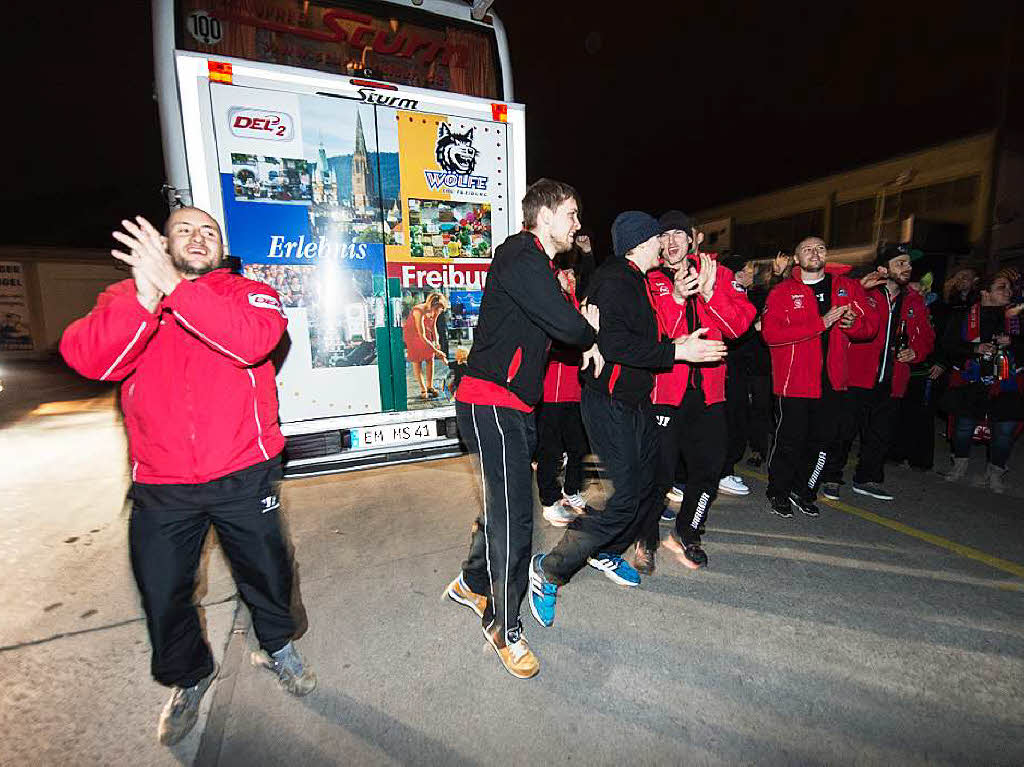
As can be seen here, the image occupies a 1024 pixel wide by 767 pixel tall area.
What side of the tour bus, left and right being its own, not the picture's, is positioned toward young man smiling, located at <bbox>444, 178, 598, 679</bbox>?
back

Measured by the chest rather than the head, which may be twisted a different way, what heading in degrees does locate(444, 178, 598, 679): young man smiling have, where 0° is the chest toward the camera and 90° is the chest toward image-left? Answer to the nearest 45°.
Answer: approximately 270°

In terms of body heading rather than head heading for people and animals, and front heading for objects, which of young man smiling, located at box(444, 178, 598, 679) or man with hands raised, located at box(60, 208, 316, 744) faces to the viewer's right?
the young man smiling

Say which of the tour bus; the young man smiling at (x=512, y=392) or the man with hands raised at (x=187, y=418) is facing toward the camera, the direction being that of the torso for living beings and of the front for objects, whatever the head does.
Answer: the man with hands raised

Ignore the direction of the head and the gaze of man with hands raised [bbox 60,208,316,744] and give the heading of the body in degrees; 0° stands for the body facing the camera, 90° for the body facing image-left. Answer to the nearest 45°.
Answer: approximately 0°

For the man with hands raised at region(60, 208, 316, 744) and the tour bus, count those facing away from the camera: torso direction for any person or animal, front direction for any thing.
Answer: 1

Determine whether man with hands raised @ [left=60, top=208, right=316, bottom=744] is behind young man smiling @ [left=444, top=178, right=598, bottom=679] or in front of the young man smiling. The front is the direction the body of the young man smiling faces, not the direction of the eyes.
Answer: behind

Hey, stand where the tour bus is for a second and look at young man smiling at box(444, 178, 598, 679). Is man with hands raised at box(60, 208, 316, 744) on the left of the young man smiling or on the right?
right

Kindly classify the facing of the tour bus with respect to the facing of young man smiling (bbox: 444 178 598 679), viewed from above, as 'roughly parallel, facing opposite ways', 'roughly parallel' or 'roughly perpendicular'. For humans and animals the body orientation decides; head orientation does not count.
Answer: roughly perpendicular

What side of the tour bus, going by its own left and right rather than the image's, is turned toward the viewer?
back

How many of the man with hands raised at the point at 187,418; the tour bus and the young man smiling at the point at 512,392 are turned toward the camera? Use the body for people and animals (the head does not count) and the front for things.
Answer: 1

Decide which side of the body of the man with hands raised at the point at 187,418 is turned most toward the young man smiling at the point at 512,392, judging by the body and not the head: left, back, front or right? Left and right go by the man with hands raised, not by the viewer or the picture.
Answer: left

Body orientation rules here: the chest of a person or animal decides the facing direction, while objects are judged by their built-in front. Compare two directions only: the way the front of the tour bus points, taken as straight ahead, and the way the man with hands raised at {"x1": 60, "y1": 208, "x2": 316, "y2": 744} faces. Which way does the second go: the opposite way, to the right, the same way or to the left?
the opposite way

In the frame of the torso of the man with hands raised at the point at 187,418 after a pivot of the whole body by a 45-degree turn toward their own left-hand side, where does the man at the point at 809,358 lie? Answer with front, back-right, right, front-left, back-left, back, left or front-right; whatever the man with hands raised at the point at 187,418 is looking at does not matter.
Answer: front-left

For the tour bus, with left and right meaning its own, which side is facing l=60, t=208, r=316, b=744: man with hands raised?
back
